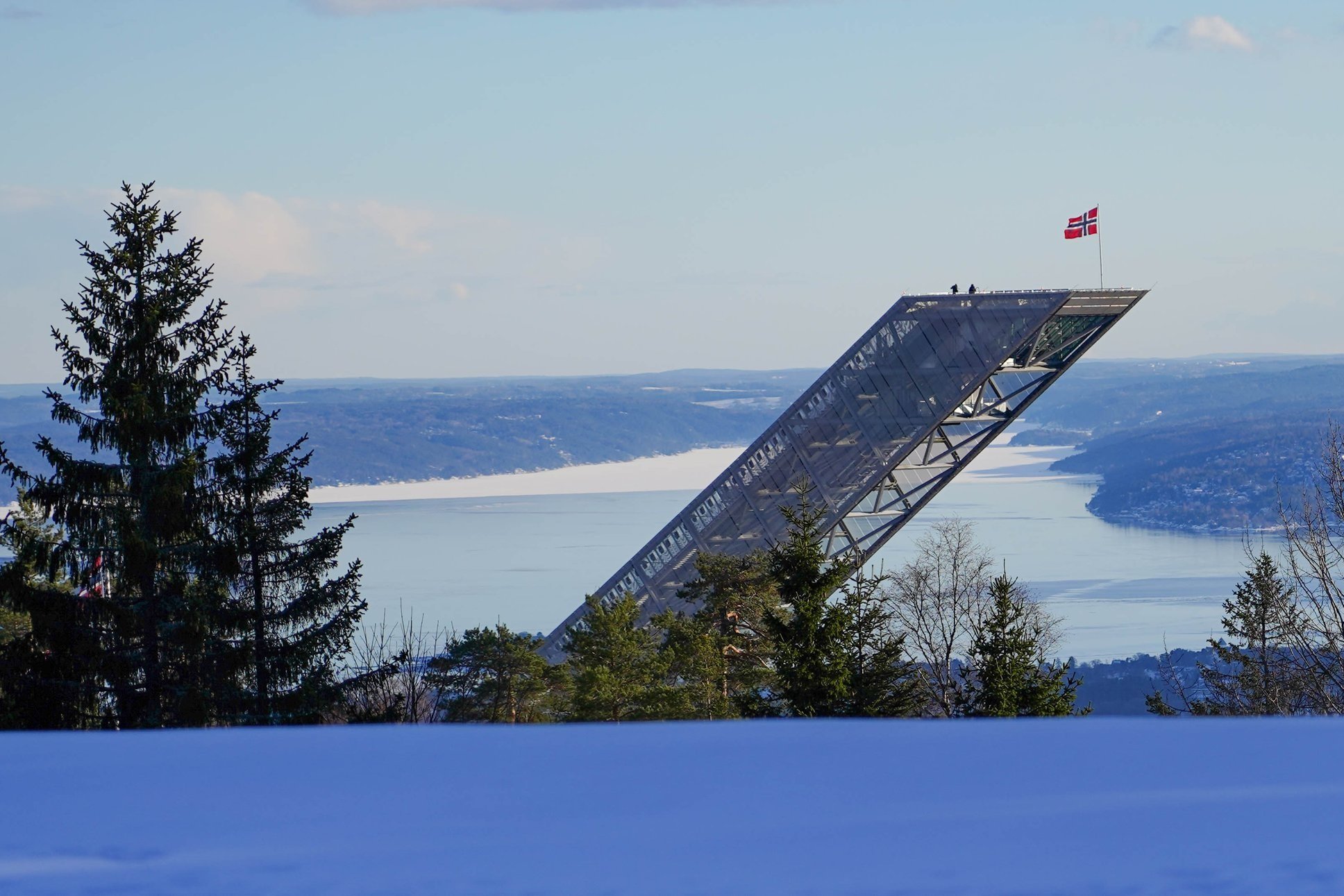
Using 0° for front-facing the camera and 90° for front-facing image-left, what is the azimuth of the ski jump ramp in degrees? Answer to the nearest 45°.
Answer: approximately 90°

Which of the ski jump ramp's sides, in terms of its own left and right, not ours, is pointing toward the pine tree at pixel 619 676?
left

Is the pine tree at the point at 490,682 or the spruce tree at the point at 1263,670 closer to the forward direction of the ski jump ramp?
the pine tree

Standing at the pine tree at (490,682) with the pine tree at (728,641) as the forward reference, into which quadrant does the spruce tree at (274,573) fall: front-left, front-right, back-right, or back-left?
back-right

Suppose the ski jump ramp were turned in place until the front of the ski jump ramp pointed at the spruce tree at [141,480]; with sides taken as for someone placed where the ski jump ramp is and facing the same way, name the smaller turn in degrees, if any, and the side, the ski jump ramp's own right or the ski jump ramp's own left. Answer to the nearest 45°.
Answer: approximately 45° to the ski jump ramp's own left

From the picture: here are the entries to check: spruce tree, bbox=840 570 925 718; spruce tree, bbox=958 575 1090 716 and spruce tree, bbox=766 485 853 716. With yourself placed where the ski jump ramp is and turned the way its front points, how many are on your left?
3

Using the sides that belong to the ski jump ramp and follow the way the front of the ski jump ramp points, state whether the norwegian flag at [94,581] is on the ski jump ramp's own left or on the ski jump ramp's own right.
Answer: on the ski jump ramp's own left

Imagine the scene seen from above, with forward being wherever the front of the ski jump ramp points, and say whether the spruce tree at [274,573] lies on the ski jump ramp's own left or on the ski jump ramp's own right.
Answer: on the ski jump ramp's own left

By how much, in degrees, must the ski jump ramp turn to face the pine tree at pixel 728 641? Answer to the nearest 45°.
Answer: approximately 90° to its left
